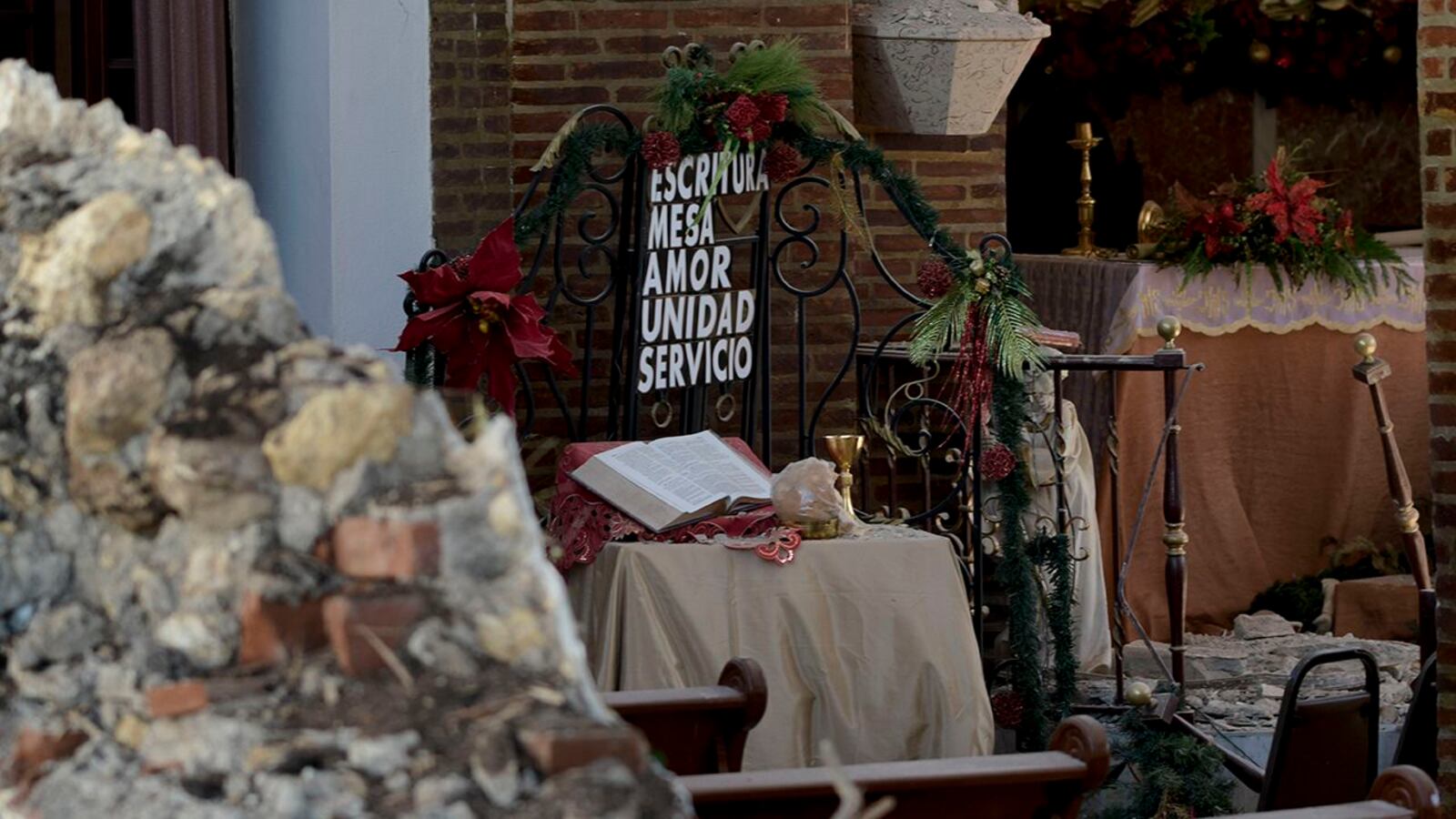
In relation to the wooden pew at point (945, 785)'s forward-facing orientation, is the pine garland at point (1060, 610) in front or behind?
in front

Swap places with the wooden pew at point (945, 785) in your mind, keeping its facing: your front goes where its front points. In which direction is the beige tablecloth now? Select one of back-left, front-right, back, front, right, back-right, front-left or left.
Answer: front

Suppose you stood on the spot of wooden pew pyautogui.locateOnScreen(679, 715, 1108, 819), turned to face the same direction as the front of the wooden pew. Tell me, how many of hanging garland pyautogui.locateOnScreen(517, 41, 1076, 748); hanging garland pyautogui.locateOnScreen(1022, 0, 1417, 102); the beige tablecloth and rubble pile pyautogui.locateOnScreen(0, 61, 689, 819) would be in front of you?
3

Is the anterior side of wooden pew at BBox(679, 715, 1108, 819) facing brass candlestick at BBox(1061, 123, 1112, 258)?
yes

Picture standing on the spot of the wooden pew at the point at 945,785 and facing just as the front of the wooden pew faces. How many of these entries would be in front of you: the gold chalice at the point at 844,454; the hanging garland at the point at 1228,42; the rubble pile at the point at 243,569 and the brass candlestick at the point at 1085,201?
3

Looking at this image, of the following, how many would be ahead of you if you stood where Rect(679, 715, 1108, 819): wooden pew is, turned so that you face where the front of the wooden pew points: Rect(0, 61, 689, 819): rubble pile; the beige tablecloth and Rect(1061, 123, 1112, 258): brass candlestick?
2

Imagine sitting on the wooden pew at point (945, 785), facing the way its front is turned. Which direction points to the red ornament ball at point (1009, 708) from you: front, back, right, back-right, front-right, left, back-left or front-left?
front

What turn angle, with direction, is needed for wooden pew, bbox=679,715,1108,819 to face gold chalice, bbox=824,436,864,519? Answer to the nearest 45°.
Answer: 0° — it already faces it

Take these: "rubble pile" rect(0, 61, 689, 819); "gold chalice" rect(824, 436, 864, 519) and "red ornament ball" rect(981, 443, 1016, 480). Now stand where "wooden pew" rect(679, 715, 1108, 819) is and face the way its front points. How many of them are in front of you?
2

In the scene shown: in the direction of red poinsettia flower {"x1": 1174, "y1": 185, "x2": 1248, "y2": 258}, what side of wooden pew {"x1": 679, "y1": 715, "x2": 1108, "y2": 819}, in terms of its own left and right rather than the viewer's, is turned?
front

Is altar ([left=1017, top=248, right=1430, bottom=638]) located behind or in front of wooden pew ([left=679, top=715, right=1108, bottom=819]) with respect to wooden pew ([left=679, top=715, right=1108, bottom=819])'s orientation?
in front

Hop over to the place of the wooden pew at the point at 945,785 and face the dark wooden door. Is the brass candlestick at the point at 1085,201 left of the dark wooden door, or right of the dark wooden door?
right

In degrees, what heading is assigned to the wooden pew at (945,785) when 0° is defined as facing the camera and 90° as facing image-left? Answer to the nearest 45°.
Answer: approximately 180°

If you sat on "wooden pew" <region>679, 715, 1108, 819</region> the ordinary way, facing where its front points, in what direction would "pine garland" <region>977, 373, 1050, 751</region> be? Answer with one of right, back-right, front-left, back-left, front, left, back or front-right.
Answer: front
